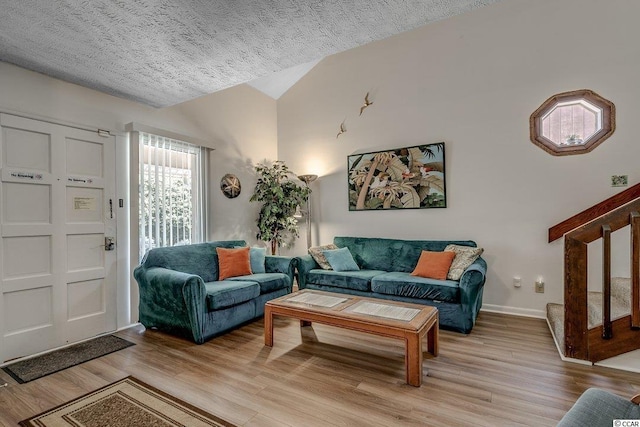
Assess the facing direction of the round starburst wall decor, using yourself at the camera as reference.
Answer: facing the viewer and to the right of the viewer

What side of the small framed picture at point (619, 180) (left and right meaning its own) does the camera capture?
front

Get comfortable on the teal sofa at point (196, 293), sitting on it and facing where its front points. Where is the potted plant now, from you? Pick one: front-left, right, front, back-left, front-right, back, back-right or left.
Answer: left

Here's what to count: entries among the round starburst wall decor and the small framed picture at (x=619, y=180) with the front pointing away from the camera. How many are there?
0

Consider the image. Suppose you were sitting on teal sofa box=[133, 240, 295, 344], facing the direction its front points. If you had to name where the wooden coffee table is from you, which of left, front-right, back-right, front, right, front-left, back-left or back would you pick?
front

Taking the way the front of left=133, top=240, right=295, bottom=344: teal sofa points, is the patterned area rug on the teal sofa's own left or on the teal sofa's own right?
on the teal sofa's own right

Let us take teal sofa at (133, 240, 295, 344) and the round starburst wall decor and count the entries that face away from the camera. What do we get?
0

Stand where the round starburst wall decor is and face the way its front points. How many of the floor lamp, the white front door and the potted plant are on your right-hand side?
1

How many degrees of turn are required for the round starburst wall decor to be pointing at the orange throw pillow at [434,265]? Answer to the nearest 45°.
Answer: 0° — it already faces it

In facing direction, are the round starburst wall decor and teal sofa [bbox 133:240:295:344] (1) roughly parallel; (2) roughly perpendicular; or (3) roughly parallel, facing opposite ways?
roughly parallel

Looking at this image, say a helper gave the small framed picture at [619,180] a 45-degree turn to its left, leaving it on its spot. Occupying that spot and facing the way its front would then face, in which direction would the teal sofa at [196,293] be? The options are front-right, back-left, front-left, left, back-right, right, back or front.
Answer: right

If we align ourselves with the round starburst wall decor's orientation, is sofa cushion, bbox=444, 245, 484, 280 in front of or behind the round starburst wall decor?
in front

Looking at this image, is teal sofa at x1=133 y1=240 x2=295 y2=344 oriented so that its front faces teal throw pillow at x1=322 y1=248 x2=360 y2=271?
no

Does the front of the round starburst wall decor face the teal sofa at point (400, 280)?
yes

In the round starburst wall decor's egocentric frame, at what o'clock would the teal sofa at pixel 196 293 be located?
The teal sofa is roughly at 2 o'clock from the round starburst wall decor.

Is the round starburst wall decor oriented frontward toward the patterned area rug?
no

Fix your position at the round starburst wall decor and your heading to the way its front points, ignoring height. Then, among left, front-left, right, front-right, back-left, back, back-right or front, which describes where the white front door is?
right

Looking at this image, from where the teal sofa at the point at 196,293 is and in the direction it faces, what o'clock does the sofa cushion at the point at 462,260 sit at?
The sofa cushion is roughly at 11 o'clock from the teal sofa.
